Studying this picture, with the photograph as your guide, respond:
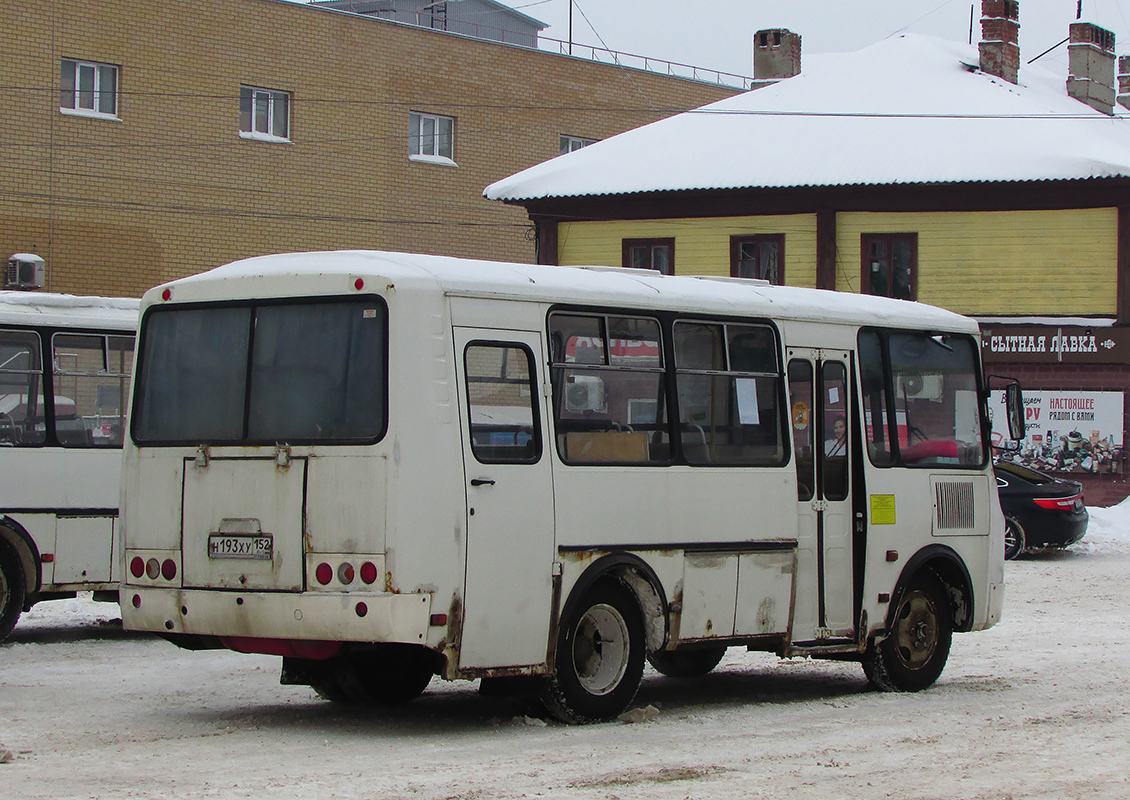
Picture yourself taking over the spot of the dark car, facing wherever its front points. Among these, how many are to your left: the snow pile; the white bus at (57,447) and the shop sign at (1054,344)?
1

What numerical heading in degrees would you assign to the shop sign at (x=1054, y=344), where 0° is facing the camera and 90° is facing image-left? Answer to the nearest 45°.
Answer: approximately 0°

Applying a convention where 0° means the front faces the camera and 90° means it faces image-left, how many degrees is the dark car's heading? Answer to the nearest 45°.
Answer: approximately 135°

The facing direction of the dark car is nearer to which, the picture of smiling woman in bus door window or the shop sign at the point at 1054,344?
the shop sign

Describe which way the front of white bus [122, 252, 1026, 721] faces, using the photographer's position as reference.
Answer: facing away from the viewer and to the right of the viewer

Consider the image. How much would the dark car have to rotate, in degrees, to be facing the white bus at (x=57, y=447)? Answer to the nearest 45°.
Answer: approximately 90° to its left

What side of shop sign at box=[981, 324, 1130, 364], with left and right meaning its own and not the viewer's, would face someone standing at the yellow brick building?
right

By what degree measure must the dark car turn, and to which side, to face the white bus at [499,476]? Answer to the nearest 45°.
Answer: approximately 135° to its left

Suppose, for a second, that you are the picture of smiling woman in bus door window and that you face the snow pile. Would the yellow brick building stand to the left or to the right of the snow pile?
left

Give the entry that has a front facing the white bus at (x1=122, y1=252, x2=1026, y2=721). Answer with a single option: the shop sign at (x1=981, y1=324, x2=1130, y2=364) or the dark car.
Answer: the shop sign

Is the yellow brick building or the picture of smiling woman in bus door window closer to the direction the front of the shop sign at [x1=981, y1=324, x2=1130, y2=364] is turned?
the picture of smiling woman in bus door window

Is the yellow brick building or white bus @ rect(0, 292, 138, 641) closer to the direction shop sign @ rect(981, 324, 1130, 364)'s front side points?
the white bus

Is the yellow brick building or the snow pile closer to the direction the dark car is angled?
the yellow brick building

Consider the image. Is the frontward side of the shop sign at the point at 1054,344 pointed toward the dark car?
yes
